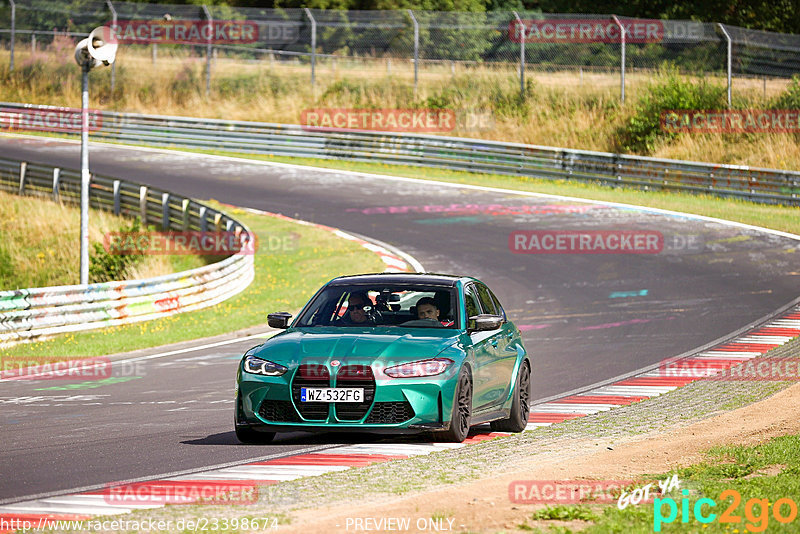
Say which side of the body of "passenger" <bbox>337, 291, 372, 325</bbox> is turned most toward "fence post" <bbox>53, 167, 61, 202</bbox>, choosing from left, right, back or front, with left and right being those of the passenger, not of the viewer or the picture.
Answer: back

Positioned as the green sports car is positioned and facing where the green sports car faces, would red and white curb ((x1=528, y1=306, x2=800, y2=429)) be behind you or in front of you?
behind

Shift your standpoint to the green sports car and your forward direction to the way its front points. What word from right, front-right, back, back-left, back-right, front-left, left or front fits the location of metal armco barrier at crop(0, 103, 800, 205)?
back-right

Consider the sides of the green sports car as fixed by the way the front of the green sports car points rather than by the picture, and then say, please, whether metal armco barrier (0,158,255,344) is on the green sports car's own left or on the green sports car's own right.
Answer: on the green sports car's own right

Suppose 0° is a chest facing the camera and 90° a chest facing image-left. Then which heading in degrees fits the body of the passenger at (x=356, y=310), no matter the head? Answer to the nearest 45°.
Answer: approximately 0°

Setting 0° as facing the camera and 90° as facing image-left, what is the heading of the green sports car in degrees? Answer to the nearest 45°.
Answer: approximately 45°

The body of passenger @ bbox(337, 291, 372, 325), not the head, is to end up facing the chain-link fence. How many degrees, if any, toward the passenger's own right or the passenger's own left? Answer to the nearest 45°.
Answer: approximately 180°

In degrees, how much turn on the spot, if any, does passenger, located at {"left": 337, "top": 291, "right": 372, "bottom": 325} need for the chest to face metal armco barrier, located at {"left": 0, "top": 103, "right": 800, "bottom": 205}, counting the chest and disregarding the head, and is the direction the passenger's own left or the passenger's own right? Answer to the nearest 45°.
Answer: approximately 180°

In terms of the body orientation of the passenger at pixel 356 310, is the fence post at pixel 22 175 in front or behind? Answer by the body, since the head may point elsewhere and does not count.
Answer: behind

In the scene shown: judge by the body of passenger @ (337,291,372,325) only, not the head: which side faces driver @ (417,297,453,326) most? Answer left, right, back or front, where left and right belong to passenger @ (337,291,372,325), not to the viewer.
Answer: left

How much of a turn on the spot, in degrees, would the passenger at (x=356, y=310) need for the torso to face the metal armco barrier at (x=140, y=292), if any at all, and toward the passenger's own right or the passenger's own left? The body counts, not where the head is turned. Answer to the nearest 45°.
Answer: approximately 180°
